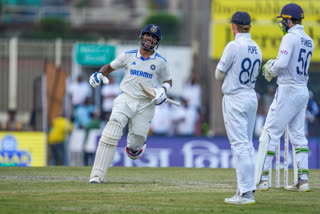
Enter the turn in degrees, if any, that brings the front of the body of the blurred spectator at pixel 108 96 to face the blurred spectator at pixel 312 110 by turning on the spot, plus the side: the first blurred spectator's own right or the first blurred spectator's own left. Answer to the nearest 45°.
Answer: approximately 90° to the first blurred spectator's own left

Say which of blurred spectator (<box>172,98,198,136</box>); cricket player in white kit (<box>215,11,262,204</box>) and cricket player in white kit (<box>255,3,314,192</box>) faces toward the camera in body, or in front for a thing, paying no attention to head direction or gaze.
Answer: the blurred spectator

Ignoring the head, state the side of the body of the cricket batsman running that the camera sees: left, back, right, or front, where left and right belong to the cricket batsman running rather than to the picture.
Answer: front

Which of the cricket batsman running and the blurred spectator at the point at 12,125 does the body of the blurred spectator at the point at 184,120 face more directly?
the cricket batsman running

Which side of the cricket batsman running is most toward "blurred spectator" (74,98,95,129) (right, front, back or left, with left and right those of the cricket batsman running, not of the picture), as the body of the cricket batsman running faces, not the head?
back

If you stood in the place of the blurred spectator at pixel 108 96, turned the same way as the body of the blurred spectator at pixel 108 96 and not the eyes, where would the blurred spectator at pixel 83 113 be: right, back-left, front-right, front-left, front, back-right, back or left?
right

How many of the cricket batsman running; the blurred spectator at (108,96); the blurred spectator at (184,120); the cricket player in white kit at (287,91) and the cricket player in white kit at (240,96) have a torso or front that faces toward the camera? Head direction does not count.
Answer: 3

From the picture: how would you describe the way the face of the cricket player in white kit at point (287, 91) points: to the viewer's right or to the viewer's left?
to the viewer's left

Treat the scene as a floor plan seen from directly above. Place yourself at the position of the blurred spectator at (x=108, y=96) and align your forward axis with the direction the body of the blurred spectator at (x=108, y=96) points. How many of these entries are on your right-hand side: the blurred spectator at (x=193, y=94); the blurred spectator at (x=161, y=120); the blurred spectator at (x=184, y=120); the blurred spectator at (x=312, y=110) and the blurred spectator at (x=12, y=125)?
1

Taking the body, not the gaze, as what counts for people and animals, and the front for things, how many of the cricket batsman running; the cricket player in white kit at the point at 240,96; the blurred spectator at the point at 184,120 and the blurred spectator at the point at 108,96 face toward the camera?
3

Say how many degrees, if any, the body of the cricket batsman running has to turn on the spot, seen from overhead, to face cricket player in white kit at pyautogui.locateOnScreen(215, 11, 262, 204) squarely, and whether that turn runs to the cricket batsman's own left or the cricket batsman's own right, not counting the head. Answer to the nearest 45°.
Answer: approximately 45° to the cricket batsman's own left

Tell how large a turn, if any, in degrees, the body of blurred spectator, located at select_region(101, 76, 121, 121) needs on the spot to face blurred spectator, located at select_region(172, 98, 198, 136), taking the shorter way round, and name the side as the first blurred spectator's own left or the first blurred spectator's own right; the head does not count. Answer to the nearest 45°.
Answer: approximately 90° to the first blurred spectator's own left

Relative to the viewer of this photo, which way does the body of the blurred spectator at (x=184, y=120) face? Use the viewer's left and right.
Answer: facing the viewer

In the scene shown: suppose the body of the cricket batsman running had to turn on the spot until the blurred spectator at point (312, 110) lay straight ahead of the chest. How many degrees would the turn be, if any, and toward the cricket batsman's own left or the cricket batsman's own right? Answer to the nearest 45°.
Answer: approximately 135° to the cricket batsman's own left

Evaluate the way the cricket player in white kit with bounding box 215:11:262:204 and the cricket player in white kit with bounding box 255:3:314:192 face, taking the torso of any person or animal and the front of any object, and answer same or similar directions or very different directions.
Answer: same or similar directions

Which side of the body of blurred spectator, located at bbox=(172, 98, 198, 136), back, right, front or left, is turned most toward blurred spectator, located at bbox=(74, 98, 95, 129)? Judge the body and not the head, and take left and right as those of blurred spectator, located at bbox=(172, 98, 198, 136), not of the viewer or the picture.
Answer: right
